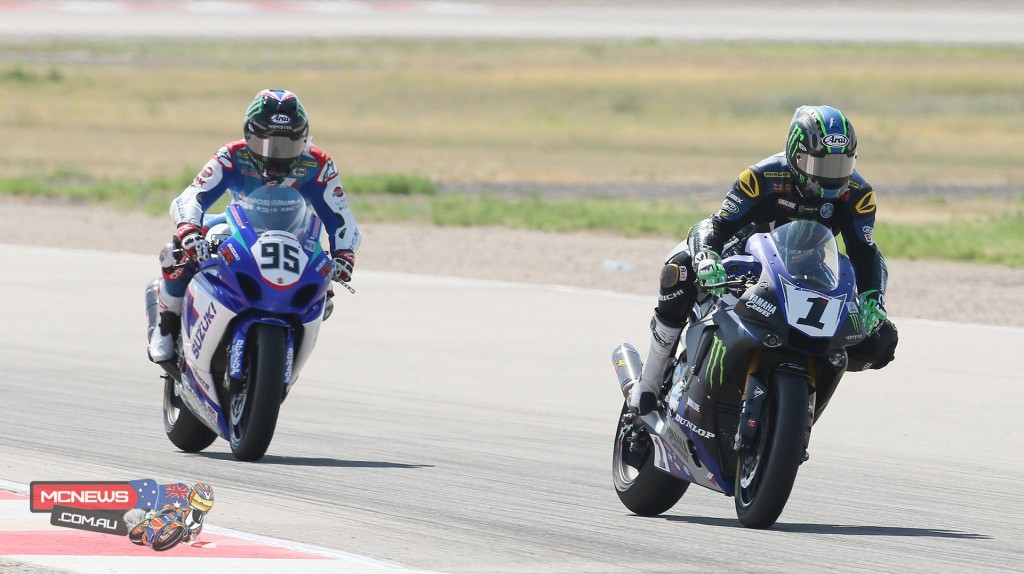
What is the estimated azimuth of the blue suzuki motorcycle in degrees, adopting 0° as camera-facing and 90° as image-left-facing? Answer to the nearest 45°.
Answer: approximately 315°

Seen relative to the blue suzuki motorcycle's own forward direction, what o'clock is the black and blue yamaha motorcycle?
The black and blue yamaha motorcycle is roughly at 12 o'clock from the blue suzuki motorcycle.

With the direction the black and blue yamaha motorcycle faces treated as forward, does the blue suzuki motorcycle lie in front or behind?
behind

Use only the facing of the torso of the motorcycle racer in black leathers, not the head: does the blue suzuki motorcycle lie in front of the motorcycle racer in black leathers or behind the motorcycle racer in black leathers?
behind

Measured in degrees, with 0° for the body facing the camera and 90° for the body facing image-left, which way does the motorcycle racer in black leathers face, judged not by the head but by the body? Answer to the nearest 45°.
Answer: approximately 315°

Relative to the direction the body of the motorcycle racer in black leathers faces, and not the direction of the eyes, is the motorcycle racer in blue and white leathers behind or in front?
behind

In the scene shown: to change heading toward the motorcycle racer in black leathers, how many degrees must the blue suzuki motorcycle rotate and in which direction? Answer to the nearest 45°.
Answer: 0° — it already faces them
